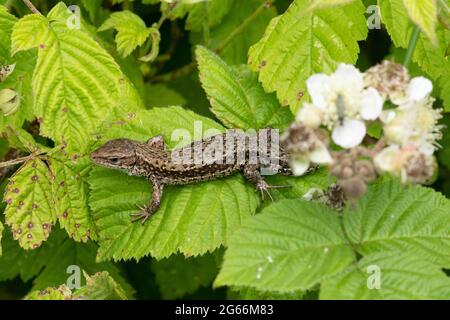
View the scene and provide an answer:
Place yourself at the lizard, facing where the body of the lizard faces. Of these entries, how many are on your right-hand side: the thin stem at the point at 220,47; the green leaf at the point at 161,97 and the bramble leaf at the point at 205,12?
3

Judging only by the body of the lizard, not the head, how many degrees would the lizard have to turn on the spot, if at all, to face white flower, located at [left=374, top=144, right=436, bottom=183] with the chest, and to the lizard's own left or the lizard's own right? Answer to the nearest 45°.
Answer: approximately 135° to the lizard's own left

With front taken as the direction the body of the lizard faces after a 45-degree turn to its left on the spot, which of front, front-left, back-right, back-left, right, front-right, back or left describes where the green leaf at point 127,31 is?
right

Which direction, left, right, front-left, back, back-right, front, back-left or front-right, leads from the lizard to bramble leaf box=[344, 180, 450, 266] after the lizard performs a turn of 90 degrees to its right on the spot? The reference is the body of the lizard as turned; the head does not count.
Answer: back-right

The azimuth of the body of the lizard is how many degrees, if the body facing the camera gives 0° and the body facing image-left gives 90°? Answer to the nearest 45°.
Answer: approximately 90°

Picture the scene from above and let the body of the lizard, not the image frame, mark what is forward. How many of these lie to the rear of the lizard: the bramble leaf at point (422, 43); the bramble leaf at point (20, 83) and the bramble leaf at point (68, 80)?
1

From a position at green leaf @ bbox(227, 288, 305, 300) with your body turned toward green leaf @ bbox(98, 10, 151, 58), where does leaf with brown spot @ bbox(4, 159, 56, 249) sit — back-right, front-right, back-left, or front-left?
front-left

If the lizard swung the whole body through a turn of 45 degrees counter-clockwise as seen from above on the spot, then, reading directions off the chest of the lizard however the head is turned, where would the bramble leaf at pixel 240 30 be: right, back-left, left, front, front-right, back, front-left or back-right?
back-right

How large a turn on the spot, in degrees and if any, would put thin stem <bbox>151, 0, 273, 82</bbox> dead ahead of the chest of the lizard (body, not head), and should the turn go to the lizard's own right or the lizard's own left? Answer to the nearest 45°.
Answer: approximately 90° to the lizard's own right

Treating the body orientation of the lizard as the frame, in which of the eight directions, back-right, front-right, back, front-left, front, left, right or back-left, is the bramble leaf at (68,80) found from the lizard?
front

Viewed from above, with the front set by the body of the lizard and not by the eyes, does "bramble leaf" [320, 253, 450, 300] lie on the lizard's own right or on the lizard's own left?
on the lizard's own left

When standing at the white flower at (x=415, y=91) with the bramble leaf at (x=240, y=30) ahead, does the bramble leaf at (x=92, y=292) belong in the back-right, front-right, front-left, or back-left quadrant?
front-left

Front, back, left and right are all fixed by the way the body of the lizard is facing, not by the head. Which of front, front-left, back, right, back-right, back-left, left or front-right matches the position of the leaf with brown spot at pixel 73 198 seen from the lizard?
front

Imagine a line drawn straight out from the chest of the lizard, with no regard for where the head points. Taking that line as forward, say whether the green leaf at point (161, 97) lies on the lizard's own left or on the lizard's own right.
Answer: on the lizard's own right
